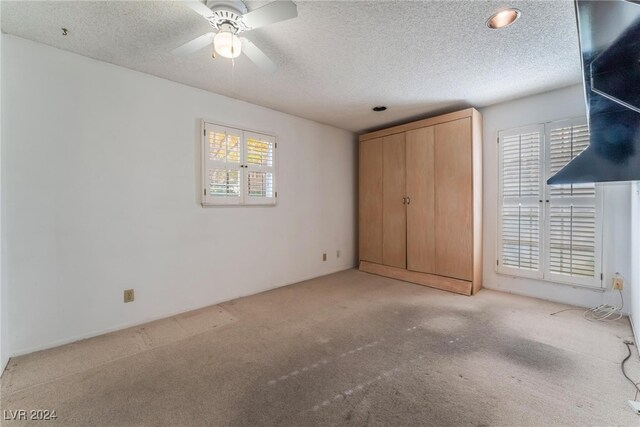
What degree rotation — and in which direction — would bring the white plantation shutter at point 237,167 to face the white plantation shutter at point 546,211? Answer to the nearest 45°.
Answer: approximately 45° to its left

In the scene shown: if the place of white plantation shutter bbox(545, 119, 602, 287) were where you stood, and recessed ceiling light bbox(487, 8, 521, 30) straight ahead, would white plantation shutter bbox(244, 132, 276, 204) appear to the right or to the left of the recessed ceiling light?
right

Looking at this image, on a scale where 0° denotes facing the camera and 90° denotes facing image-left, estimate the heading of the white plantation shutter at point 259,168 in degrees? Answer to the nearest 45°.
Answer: approximately 315°

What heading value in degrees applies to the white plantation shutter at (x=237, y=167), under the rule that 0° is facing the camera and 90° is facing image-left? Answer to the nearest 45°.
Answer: approximately 315°

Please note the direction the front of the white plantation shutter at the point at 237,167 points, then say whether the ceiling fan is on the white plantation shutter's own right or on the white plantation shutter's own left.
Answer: on the white plantation shutter's own right

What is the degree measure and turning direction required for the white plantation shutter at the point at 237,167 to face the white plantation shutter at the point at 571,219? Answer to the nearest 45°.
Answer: approximately 45° to its left

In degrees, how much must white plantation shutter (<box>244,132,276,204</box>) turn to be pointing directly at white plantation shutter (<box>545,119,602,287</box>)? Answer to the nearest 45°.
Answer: approximately 45° to its left

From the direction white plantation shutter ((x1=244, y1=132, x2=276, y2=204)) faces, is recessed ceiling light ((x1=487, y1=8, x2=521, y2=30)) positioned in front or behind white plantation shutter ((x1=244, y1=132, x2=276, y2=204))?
in front

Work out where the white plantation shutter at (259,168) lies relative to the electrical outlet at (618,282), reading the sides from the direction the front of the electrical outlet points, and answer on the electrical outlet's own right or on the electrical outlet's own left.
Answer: on the electrical outlet's own right

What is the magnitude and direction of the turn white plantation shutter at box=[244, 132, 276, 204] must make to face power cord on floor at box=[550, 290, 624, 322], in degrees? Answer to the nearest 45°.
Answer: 0° — it already faces it

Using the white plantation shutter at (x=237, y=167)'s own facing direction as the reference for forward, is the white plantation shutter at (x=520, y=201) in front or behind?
in front
